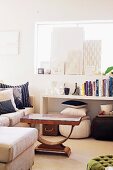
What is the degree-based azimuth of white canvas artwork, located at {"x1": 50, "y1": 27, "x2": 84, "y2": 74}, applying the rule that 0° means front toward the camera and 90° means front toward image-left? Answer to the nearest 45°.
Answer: approximately 0°

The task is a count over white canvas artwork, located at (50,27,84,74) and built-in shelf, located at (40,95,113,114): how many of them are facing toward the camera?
2

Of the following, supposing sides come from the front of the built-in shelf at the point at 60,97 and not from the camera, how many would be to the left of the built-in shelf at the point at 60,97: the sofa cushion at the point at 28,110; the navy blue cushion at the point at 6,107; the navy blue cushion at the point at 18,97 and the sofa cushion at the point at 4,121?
0

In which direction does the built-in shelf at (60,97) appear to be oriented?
toward the camera

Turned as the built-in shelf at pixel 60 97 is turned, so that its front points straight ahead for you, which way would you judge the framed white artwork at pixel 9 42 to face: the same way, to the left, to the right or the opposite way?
the same way

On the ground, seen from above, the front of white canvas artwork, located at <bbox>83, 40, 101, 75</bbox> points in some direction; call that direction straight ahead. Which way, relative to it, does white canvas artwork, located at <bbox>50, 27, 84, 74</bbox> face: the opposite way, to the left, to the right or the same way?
the same way

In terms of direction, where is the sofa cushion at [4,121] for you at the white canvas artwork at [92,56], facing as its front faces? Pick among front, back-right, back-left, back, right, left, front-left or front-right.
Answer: front-right

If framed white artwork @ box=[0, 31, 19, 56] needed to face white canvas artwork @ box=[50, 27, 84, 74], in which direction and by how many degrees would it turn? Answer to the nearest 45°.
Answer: approximately 90° to its left

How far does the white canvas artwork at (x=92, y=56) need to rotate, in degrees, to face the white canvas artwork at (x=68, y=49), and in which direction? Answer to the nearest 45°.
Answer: approximately 90° to its right

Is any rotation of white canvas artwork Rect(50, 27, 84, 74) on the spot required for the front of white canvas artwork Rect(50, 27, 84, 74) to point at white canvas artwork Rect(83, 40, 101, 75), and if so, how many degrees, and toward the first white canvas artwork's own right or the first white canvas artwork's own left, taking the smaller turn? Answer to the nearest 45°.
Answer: approximately 90° to the first white canvas artwork's own left

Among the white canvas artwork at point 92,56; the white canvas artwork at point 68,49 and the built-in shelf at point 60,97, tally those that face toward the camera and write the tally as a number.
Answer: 3

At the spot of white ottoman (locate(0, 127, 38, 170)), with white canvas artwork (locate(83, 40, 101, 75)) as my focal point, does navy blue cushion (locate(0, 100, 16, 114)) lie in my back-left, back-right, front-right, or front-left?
front-left

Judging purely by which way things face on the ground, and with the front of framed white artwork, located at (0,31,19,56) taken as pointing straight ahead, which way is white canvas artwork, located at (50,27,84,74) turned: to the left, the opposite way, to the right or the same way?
the same way

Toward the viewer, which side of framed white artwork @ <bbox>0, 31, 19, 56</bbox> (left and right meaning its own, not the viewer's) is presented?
front

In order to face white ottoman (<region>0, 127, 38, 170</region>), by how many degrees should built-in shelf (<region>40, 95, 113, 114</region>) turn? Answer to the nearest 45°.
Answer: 0° — it already faces it
